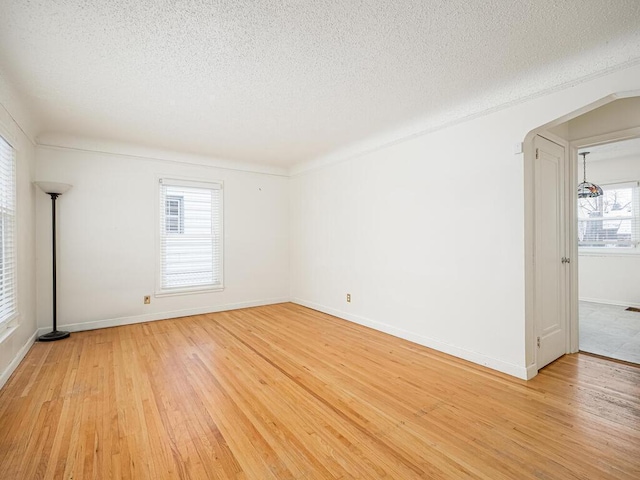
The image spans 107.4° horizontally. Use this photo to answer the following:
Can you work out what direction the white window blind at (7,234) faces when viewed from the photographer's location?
facing to the right of the viewer

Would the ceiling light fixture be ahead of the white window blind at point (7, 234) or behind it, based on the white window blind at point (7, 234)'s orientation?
ahead

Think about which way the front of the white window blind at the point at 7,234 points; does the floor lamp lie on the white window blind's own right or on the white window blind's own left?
on the white window blind's own left

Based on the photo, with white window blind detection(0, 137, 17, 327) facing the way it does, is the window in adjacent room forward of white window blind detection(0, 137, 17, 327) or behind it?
forward

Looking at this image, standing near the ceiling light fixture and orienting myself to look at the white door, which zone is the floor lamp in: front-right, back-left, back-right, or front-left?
front-right

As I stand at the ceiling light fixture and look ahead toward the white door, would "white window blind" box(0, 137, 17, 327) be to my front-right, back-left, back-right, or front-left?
front-right

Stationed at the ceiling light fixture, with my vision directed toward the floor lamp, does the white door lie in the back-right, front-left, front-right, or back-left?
front-left
